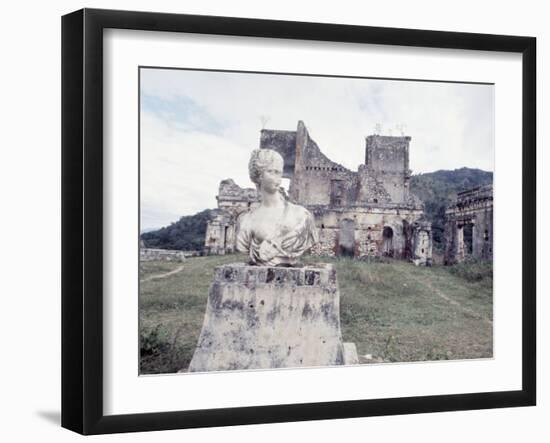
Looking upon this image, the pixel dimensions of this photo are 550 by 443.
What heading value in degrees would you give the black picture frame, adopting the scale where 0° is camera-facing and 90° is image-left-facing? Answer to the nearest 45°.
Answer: approximately 315°

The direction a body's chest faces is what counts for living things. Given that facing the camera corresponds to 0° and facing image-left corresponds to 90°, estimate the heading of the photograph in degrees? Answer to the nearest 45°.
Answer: approximately 315°
